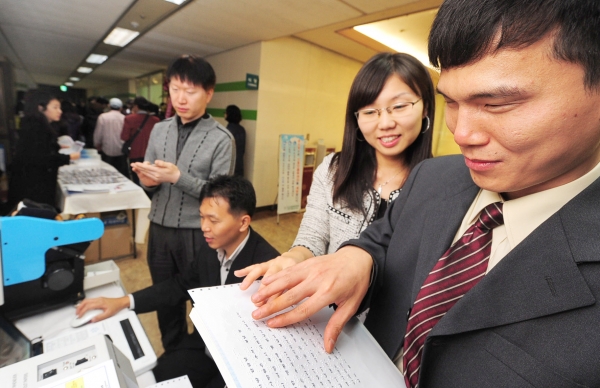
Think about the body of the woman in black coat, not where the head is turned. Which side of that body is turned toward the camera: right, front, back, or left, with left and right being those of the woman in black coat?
right

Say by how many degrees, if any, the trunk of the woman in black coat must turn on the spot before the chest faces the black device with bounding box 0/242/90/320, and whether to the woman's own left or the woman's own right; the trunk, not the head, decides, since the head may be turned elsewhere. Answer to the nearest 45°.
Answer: approximately 90° to the woman's own right

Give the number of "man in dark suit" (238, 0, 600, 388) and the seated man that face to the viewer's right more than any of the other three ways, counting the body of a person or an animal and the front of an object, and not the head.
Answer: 0

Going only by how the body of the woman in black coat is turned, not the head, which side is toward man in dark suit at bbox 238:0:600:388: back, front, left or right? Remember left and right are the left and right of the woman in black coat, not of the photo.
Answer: right

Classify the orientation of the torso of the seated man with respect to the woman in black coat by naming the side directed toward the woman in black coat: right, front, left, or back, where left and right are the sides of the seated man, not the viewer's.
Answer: right

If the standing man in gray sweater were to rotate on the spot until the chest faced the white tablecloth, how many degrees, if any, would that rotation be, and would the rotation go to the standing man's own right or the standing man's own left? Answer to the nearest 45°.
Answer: approximately 90° to the standing man's own right

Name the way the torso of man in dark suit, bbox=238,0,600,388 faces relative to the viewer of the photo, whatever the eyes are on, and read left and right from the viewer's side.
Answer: facing the viewer and to the left of the viewer

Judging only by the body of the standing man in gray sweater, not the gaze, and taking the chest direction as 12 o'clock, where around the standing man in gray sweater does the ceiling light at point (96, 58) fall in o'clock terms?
The ceiling light is roughly at 4 o'clock from the standing man in gray sweater.

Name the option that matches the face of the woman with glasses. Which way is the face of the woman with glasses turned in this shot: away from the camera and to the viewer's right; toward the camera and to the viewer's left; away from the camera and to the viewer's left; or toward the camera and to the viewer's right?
toward the camera and to the viewer's left
